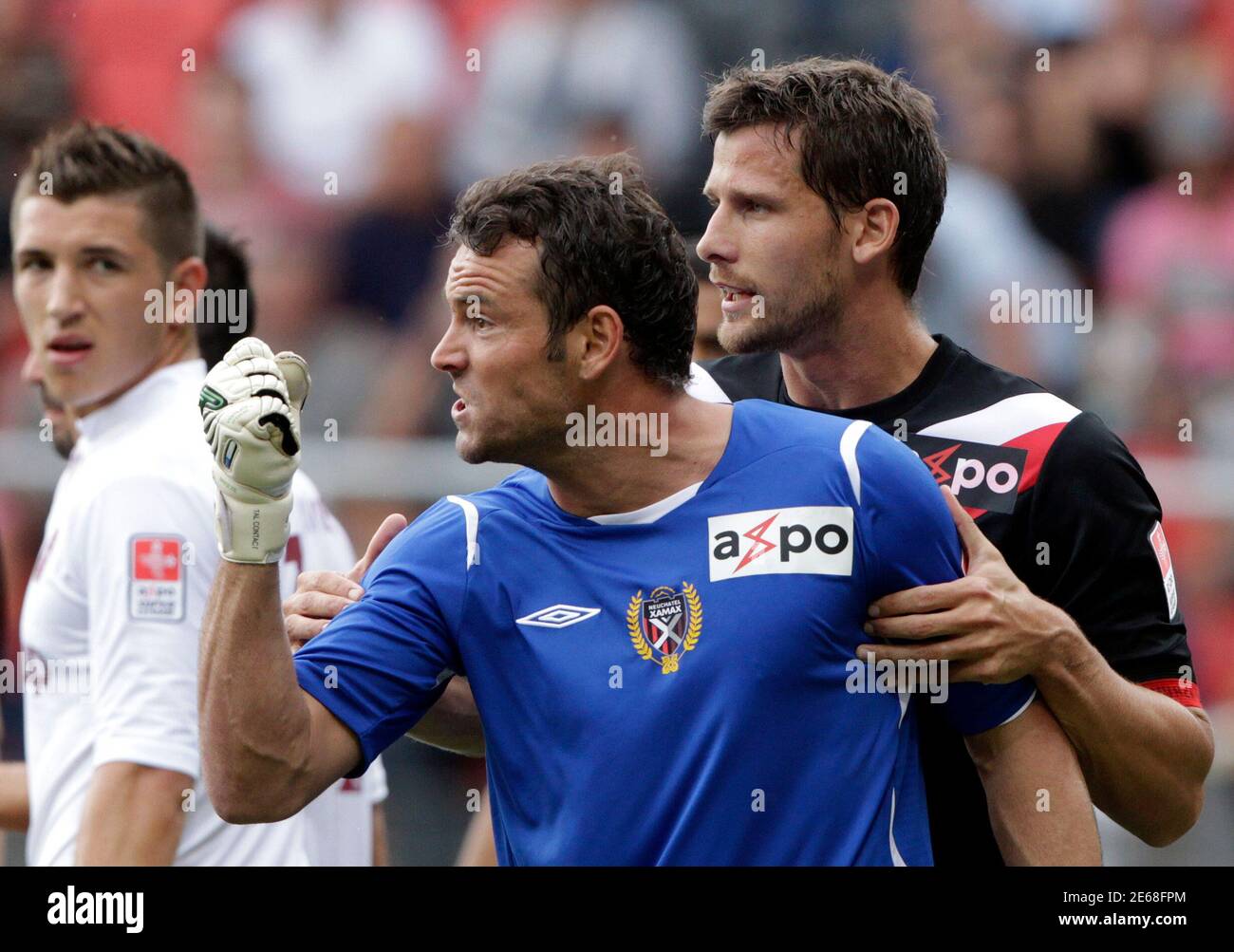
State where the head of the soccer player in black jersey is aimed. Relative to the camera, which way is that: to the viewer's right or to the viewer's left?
to the viewer's left

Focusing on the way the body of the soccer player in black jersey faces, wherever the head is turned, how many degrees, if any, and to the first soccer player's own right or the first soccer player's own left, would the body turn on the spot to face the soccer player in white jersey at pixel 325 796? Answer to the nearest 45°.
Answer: approximately 90° to the first soccer player's own right

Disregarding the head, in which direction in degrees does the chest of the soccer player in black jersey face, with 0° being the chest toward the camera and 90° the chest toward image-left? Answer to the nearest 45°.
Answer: approximately 45°

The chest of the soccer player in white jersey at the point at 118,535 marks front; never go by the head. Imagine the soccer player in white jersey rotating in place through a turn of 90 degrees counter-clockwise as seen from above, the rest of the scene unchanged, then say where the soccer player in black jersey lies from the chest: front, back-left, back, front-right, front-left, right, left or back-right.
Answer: front-left

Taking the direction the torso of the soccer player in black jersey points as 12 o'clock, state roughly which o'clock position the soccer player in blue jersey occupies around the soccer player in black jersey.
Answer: The soccer player in blue jersey is roughly at 12 o'clock from the soccer player in black jersey.

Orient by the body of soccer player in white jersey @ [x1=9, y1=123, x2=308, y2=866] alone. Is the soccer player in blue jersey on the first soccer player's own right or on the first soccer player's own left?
on the first soccer player's own left

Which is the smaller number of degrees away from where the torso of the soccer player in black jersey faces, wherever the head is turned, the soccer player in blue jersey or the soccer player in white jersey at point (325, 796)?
the soccer player in blue jersey

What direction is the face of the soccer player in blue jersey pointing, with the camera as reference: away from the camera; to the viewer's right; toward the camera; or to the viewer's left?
to the viewer's left
